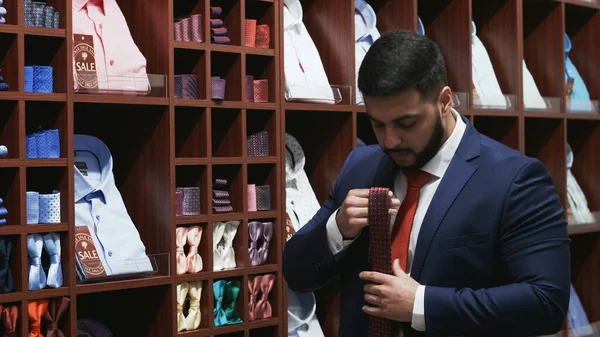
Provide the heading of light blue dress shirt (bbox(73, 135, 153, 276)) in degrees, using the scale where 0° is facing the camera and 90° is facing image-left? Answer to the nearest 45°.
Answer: approximately 0°

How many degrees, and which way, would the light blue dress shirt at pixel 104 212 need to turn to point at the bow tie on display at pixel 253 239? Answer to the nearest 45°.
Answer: approximately 90° to its left

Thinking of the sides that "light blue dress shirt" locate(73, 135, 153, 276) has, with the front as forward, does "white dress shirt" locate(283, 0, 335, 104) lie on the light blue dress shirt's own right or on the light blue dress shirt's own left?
on the light blue dress shirt's own left

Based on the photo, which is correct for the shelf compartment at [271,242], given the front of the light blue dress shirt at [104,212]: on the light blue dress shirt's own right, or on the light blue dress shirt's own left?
on the light blue dress shirt's own left

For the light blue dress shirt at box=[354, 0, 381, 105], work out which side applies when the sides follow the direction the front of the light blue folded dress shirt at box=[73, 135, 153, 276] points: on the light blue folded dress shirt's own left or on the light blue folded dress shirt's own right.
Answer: on the light blue folded dress shirt's own left
